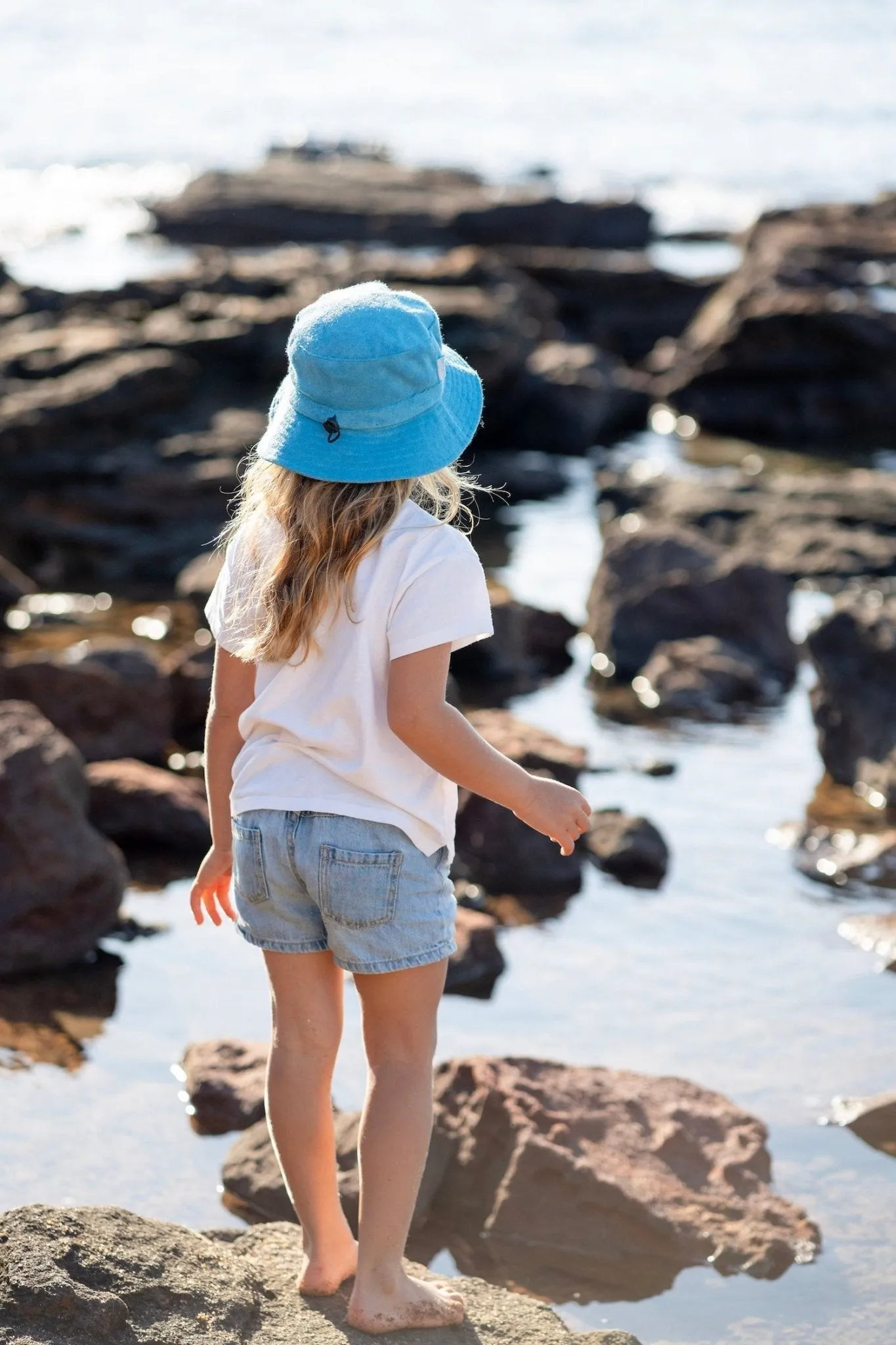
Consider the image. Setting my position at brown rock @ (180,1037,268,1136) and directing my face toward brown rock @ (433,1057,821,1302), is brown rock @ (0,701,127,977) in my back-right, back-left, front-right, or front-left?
back-left

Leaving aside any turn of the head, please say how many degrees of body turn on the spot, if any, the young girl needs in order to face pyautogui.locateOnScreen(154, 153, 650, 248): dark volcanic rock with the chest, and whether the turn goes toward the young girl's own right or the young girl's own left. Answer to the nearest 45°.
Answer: approximately 45° to the young girl's own left

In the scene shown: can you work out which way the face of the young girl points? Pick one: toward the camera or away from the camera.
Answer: away from the camera

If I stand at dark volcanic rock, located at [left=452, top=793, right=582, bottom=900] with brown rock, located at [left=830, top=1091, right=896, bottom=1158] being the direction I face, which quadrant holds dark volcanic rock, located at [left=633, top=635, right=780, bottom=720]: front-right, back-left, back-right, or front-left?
back-left

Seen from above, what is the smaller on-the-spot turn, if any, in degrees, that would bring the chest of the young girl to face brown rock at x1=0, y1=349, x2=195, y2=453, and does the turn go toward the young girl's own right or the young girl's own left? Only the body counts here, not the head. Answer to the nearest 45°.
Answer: approximately 45° to the young girl's own left

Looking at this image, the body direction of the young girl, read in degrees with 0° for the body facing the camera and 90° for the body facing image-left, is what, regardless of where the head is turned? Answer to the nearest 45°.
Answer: approximately 225°

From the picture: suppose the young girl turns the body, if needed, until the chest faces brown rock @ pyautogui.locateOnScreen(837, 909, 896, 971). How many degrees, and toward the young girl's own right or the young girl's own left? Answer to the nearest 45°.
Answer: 0° — they already face it
